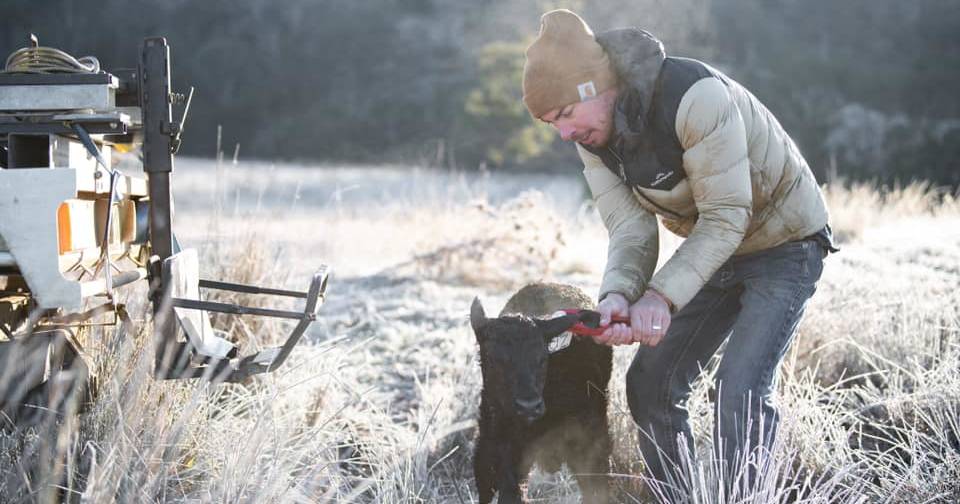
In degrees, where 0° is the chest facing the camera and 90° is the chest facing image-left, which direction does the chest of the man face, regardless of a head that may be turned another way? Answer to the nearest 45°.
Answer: approximately 45°

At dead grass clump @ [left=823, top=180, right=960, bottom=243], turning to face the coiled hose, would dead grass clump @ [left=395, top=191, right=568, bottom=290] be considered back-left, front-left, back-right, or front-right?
front-right

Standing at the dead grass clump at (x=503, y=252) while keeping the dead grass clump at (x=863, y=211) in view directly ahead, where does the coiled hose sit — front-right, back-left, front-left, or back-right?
back-right

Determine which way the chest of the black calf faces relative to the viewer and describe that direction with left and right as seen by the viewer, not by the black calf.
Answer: facing the viewer and to the left of the viewer

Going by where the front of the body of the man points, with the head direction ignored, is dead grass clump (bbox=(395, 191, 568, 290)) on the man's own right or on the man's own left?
on the man's own right

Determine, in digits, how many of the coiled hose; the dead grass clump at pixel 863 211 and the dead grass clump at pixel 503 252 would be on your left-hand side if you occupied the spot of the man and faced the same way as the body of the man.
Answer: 0

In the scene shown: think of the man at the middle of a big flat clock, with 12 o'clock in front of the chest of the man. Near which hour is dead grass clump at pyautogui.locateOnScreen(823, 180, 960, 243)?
The dead grass clump is roughly at 5 o'clock from the man.

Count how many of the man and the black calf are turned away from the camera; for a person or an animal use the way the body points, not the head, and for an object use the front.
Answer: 0

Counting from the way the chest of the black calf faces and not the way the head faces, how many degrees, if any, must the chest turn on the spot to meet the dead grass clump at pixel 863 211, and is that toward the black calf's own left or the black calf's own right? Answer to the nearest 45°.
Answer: approximately 180°
